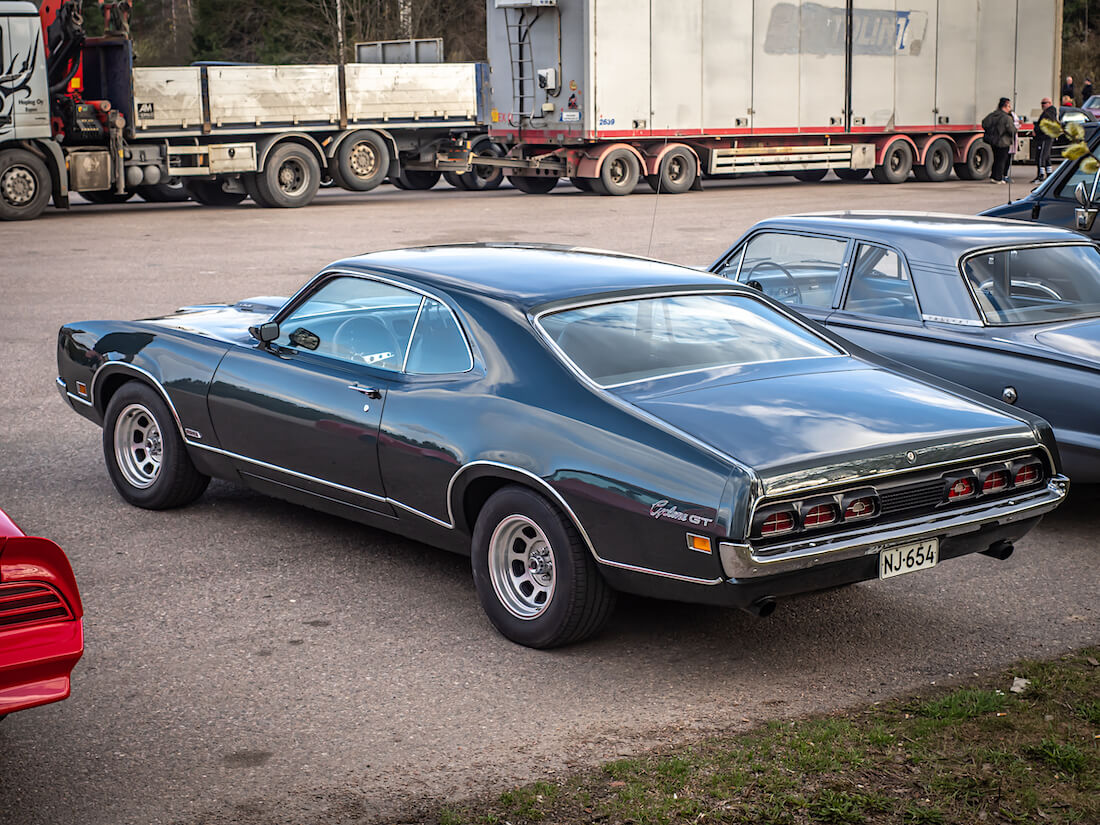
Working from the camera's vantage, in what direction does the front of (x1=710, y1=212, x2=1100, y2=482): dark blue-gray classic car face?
facing away from the viewer and to the left of the viewer

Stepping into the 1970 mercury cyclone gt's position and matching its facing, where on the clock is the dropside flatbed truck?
The dropside flatbed truck is roughly at 1 o'clock from the 1970 mercury cyclone gt.

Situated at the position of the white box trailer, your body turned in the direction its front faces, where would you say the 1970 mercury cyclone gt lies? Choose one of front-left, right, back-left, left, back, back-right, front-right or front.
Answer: front-left

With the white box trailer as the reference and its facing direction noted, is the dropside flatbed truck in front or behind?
in front

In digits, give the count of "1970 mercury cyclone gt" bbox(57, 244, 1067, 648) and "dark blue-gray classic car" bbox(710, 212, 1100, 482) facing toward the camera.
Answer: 0

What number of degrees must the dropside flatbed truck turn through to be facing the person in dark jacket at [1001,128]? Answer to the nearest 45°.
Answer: approximately 135° to its left

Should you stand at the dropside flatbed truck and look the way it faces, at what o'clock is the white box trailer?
The white box trailer is roughly at 7 o'clock from the dropside flatbed truck.

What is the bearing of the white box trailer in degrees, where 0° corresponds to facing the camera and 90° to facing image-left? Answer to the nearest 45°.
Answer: approximately 45°

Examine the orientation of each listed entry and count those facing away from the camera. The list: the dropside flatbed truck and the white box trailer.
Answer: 0

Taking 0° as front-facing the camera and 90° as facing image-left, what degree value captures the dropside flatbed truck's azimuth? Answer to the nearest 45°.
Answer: approximately 45°

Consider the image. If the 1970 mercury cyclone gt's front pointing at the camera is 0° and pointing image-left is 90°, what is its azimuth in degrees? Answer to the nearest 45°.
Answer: approximately 135°

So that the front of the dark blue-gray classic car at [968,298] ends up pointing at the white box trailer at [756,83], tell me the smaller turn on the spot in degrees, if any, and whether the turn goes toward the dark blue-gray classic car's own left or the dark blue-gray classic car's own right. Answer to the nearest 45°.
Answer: approximately 45° to the dark blue-gray classic car's own right
